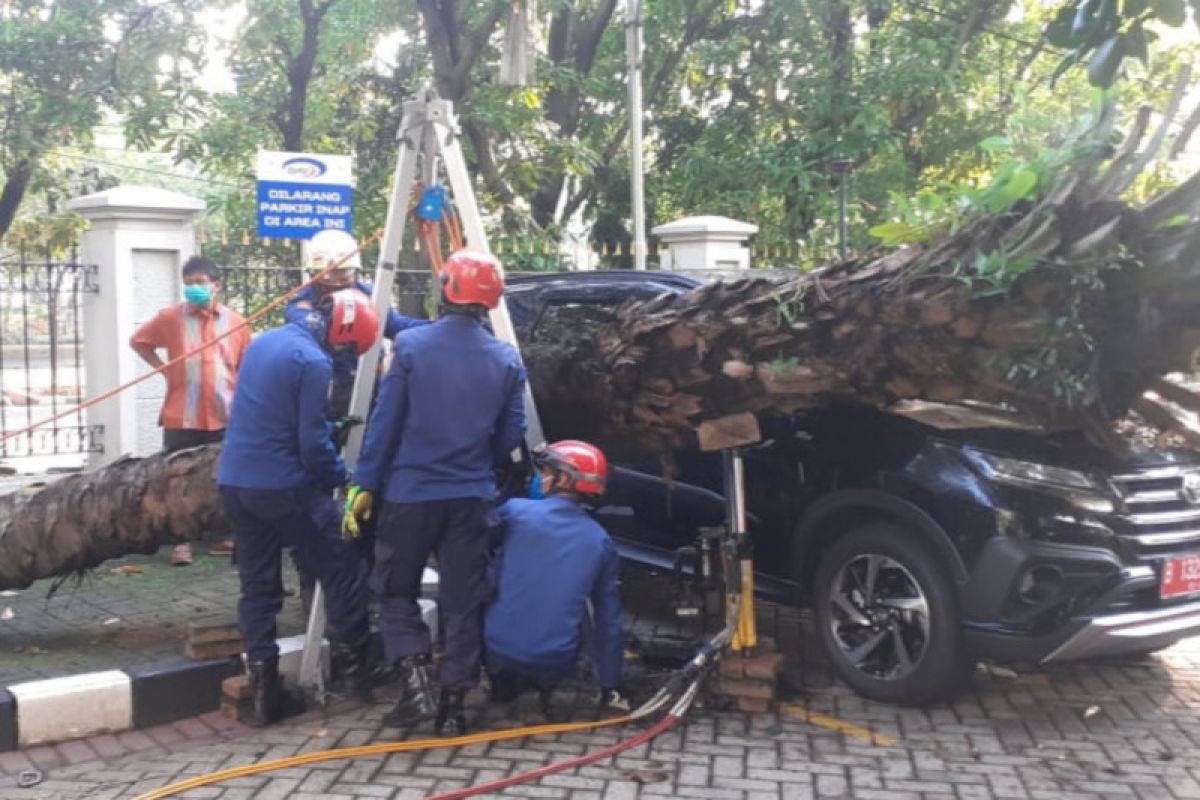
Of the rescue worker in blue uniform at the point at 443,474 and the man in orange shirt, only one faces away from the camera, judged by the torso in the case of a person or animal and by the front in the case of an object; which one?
the rescue worker in blue uniform

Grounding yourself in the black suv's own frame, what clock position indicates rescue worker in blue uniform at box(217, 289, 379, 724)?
The rescue worker in blue uniform is roughly at 4 o'clock from the black suv.

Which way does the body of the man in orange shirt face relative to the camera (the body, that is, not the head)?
toward the camera

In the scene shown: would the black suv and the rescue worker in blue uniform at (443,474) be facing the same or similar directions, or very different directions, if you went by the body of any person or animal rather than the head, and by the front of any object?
very different directions

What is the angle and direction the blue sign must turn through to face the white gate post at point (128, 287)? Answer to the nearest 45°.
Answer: approximately 90° to its right

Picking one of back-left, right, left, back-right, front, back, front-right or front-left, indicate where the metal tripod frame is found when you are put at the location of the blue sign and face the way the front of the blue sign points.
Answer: front

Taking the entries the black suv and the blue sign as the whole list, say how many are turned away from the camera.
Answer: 0

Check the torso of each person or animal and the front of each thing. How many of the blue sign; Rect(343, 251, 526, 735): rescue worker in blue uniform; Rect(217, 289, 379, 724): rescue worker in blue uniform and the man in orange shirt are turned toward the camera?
2

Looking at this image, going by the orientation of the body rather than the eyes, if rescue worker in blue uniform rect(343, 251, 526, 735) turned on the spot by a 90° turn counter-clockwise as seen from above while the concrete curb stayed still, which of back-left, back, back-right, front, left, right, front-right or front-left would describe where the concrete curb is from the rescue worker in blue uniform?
front

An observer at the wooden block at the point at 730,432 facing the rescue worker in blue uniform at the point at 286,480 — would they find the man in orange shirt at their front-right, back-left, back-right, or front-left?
front-right

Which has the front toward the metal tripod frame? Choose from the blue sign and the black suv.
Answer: the blue sign

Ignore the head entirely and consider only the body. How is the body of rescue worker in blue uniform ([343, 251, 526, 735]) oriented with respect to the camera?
away from the camera

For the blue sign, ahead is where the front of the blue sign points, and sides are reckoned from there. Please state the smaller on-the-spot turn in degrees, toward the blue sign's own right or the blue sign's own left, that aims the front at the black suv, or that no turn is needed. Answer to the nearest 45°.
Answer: approximately 45° to the blue sign's own left

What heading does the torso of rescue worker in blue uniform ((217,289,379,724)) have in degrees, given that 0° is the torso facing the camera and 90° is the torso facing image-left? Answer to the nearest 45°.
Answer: approximately 225°

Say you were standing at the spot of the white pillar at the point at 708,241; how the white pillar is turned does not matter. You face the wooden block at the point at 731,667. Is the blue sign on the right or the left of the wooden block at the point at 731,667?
right

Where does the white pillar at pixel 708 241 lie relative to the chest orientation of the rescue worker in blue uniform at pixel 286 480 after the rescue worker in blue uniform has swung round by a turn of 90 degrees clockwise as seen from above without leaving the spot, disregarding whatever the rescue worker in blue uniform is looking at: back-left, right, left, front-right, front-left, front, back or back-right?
left

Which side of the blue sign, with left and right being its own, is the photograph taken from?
front
